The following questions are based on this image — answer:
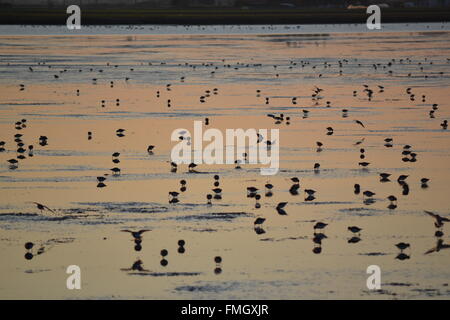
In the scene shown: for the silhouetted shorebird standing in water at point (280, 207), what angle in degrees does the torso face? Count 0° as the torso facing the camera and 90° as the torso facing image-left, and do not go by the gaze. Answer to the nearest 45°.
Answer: approximately 90°

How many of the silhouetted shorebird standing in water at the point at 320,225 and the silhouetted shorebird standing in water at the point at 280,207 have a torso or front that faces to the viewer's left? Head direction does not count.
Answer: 2

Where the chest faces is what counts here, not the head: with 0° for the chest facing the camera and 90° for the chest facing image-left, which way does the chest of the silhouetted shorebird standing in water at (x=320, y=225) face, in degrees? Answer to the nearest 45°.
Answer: approximately 90°

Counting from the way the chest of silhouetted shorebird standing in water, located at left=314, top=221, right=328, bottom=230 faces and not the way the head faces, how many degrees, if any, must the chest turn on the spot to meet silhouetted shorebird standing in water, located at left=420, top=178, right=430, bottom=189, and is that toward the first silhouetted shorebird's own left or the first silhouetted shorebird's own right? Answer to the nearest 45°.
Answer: approximately 135° to the first silhouetted shorebird's own right

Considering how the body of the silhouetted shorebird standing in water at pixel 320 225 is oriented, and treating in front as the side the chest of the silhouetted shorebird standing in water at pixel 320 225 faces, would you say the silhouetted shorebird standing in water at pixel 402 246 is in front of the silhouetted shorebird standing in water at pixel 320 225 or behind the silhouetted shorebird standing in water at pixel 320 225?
behind

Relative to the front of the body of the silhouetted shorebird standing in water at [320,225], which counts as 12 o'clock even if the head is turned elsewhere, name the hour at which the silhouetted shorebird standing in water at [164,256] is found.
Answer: the silhouetted shorebird standing in water at [164,256] is roughly at 11 o'clock from the silhouetted shorebird standing in water at [320,225].
